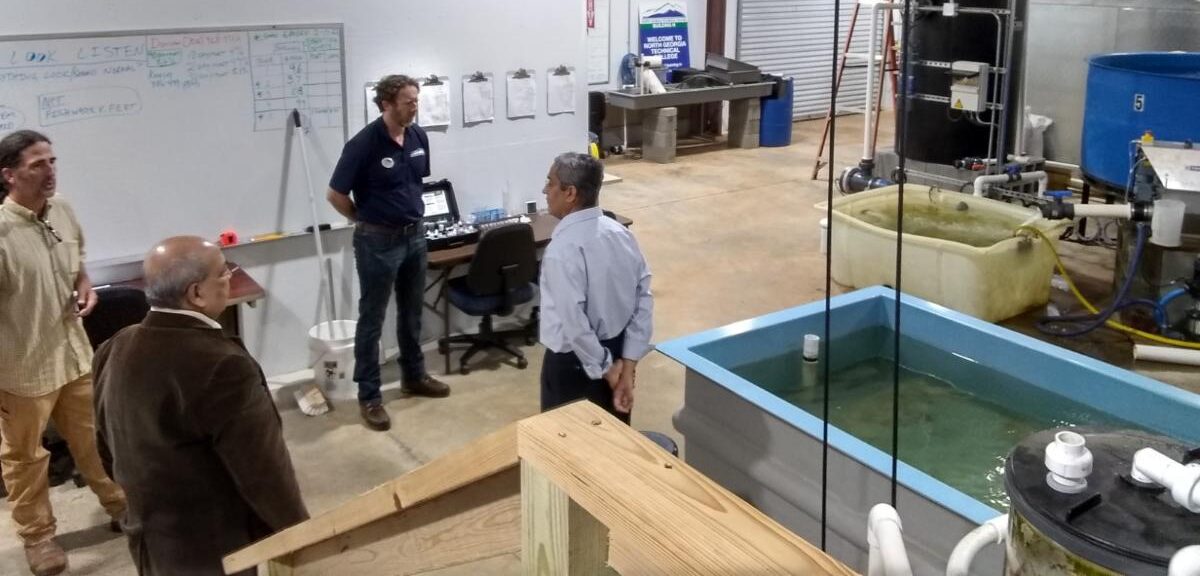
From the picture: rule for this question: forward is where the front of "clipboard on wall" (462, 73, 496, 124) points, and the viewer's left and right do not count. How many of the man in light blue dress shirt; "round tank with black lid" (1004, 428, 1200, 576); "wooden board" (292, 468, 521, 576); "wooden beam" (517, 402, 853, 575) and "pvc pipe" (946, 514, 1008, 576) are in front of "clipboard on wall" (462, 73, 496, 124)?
5

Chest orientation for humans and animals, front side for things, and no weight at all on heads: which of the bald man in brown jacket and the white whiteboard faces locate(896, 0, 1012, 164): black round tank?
the bald man in brown jacket

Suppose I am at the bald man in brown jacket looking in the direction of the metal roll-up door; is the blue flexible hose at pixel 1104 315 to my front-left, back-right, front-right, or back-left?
front-right

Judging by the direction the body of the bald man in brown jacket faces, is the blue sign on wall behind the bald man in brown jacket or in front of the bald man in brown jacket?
in front

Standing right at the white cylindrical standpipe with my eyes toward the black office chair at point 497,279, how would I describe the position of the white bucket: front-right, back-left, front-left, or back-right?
front-left

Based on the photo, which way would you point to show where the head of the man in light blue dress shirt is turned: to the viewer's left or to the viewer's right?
to the viewer's left

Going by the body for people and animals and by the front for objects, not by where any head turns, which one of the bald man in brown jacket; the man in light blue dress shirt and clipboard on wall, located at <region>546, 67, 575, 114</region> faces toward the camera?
the clipboard on wall

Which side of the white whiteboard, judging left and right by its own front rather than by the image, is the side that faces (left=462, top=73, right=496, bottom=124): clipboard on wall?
left

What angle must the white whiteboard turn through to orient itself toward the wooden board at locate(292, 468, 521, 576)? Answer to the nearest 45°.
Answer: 0° — it already faces it

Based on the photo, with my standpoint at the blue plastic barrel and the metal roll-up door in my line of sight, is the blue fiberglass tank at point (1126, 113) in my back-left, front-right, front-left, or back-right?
back-right

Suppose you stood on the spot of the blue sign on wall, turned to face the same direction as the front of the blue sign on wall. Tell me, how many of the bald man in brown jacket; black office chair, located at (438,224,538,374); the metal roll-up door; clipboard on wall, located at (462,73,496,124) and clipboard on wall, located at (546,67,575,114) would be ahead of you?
4

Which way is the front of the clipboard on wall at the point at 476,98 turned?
toward the camera

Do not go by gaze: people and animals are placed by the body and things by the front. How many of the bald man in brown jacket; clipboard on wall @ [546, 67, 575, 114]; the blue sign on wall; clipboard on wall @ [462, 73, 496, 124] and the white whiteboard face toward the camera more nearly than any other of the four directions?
4

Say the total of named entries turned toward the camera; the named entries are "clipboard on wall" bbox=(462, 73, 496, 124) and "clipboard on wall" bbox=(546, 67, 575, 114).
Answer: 2

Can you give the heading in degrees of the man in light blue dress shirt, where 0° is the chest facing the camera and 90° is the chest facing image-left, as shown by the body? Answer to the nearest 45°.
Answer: approximately 135°

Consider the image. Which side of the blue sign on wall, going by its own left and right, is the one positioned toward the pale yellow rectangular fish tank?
front

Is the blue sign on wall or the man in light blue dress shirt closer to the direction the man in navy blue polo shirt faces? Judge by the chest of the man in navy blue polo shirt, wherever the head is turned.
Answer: the man in light blue dress shirt

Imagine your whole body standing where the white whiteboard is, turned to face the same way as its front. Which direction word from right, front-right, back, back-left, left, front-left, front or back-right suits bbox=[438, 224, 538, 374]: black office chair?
left
